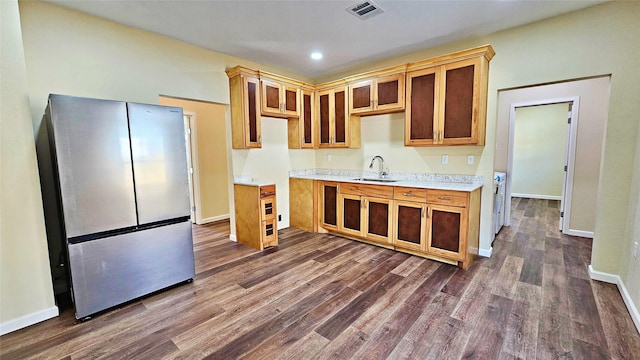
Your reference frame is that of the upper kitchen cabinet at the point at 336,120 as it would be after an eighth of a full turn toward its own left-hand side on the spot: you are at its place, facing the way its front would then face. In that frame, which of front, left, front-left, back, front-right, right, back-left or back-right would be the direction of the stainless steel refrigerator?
front-right

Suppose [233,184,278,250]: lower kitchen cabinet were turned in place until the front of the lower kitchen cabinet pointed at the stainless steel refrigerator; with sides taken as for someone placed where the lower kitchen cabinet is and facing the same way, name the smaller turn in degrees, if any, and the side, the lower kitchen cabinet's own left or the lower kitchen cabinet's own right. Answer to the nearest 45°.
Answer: approximately 90° to the lower kitchen cabinet's own right

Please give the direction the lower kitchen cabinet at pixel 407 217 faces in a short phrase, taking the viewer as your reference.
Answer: facing the viewer and to the left of the viewer

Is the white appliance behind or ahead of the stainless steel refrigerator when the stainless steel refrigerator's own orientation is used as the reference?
ahead

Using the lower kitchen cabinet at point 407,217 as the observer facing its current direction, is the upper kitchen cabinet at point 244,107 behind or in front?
in front

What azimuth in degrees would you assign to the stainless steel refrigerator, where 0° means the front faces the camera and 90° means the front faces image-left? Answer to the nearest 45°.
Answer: approximately 315°

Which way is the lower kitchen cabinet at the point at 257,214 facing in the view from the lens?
facing the viewer and to the right of the viewer
